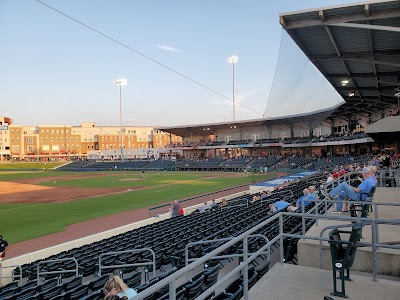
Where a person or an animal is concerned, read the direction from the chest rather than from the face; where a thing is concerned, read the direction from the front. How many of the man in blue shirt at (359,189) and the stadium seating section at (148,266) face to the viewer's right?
0

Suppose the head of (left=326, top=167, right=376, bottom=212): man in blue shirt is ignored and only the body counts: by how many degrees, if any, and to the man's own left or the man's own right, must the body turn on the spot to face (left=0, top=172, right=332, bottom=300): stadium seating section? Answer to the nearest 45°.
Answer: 0° — they already face it

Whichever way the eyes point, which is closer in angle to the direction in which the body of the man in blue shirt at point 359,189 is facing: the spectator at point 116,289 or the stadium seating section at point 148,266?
the stadium seating section

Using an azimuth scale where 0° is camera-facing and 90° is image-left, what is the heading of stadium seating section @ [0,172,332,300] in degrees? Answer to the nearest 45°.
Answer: approximately 135°

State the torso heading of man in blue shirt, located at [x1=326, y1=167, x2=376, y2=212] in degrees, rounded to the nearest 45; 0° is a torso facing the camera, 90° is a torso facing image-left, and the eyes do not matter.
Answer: approximately 90°
